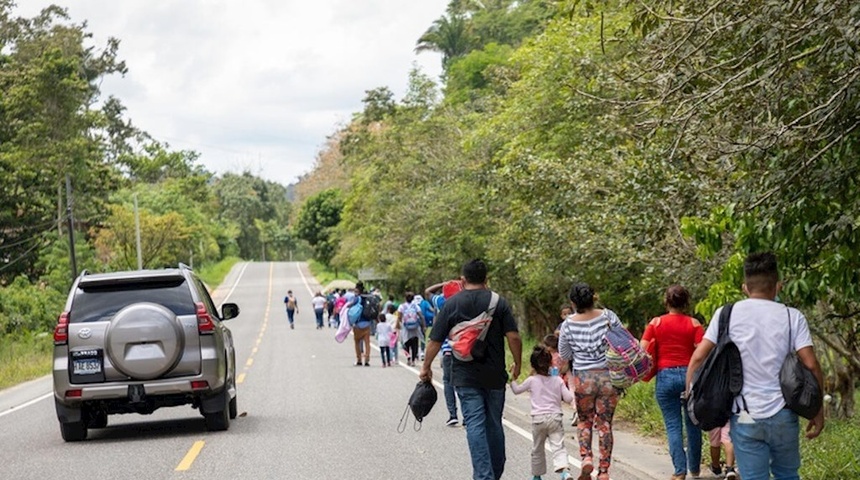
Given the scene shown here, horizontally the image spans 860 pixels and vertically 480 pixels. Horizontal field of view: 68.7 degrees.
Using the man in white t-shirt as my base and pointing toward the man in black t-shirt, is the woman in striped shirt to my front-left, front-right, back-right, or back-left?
front-right

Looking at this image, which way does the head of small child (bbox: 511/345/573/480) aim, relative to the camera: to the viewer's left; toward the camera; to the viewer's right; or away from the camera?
away from the camera

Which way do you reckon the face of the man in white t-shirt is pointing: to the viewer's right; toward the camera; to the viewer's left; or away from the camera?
away from the camera

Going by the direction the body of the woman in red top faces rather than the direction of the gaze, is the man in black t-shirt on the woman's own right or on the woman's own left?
on the woman's own left

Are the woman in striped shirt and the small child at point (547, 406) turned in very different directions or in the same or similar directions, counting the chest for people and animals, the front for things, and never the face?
same or similar directions

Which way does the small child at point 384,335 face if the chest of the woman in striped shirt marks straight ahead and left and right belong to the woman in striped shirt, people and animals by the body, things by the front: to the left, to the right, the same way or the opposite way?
the same way

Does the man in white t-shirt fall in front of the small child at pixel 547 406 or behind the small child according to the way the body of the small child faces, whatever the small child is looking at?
behind

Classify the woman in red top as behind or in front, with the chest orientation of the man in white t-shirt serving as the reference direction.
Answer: in front

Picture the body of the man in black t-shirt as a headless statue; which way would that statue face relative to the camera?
away from the camera

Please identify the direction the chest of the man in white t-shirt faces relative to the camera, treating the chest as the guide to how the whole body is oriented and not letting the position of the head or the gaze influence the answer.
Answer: away from the camera

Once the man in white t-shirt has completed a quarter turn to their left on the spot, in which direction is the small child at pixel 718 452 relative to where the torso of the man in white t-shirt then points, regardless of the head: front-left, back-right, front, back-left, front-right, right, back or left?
right

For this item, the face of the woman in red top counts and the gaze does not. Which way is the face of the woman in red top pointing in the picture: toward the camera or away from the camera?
away from the camera

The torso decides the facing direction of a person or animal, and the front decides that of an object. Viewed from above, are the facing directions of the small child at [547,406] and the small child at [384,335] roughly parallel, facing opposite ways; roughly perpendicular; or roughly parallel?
roughly parallel

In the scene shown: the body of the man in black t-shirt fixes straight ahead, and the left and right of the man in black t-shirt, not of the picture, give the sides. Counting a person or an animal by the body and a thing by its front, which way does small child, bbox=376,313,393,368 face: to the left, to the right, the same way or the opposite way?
the same way

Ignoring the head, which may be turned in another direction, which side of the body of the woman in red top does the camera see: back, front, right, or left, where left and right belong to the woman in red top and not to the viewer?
back

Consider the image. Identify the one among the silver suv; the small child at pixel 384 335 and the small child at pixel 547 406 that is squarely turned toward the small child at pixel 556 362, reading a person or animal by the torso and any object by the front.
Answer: the small child at pixel 547 406

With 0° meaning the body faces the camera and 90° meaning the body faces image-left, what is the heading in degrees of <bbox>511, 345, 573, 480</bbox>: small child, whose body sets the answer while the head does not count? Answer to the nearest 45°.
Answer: approximately 180°
